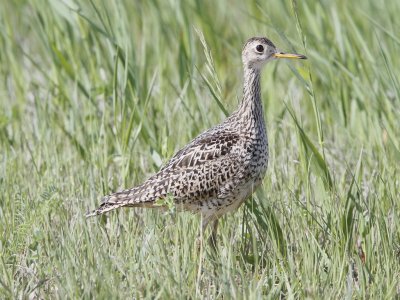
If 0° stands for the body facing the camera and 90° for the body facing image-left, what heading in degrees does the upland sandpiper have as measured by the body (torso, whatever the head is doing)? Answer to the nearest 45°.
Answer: approximately 270°
